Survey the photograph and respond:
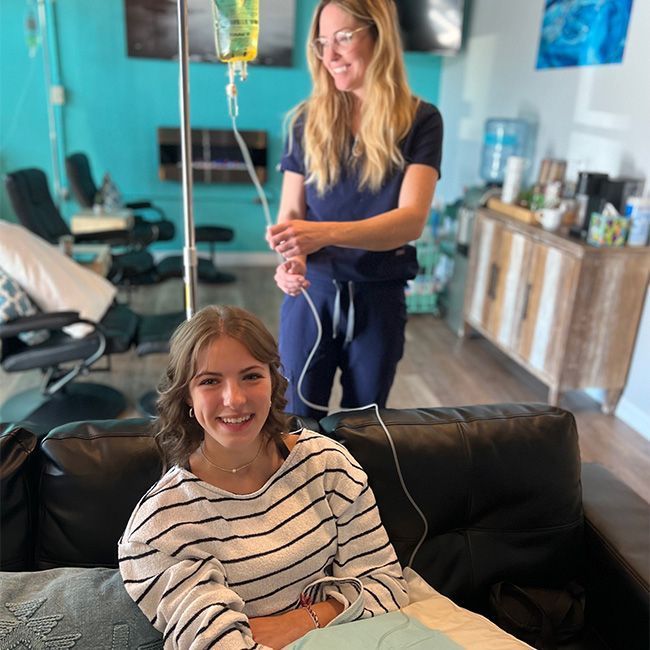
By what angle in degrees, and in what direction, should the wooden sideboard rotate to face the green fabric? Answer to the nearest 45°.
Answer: approximately 45° to its left

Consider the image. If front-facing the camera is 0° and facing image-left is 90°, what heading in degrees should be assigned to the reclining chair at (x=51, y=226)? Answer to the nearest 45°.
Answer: approximately 270°

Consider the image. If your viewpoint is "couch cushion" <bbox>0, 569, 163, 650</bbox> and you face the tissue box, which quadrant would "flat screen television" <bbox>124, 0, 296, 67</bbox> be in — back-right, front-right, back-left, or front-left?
front-left

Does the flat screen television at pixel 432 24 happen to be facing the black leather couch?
yes

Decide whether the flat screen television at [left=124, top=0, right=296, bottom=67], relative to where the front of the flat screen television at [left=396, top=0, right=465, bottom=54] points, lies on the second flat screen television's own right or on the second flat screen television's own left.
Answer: on the second flat screen television's own right

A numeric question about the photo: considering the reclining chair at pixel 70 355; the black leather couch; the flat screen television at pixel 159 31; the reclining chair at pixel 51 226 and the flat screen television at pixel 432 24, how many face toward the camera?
3

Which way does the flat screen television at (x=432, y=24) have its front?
toward the camera

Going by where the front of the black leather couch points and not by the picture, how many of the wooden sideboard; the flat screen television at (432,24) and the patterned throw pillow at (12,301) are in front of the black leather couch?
0

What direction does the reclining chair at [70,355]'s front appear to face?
to the viewer's right

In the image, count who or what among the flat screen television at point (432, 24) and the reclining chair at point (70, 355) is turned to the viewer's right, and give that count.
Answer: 1

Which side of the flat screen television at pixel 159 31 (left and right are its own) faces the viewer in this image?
front

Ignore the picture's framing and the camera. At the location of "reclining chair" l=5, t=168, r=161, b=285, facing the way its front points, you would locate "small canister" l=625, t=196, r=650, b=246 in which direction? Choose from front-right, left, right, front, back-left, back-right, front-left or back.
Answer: front-right

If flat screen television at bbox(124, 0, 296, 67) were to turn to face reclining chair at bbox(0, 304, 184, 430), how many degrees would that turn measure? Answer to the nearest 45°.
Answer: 0° — it already faces it

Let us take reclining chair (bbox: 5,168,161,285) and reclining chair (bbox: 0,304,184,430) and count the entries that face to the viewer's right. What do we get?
2

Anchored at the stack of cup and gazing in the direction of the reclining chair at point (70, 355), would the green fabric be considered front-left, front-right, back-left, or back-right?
front-left

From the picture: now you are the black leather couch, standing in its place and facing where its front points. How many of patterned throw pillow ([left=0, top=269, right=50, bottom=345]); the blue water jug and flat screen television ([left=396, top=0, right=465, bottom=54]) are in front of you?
0

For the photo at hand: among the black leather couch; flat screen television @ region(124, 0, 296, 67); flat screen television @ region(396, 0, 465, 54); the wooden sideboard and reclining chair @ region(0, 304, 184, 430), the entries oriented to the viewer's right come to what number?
1

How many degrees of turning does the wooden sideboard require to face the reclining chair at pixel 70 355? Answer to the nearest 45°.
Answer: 0° — it already faces it

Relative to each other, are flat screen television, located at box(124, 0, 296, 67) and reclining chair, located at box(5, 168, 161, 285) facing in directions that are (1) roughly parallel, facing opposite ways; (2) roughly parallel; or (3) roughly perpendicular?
roughly perpendicular

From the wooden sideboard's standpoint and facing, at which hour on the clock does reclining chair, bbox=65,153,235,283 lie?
The reclining chair is roughly at 2 o'clock from the wooden sideboard.

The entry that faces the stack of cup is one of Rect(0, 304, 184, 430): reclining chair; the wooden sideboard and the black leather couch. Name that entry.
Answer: the reclining chair

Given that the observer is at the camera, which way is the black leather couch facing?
facing the viewer

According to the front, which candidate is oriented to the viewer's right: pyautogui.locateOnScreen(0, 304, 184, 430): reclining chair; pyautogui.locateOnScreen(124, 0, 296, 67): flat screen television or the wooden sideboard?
the reclining chair

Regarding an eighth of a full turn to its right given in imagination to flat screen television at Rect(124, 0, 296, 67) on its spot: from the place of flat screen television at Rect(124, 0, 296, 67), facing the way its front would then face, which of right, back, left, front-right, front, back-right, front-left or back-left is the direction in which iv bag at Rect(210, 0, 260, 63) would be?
front-left
